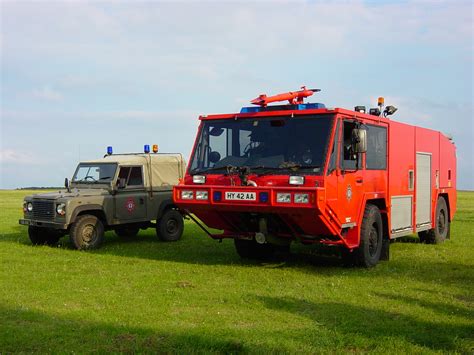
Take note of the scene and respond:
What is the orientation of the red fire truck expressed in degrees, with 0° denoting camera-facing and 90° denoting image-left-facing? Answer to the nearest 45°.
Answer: approximately 45°

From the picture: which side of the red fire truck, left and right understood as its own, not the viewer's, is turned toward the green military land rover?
right

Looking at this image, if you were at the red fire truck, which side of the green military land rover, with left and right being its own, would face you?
left
